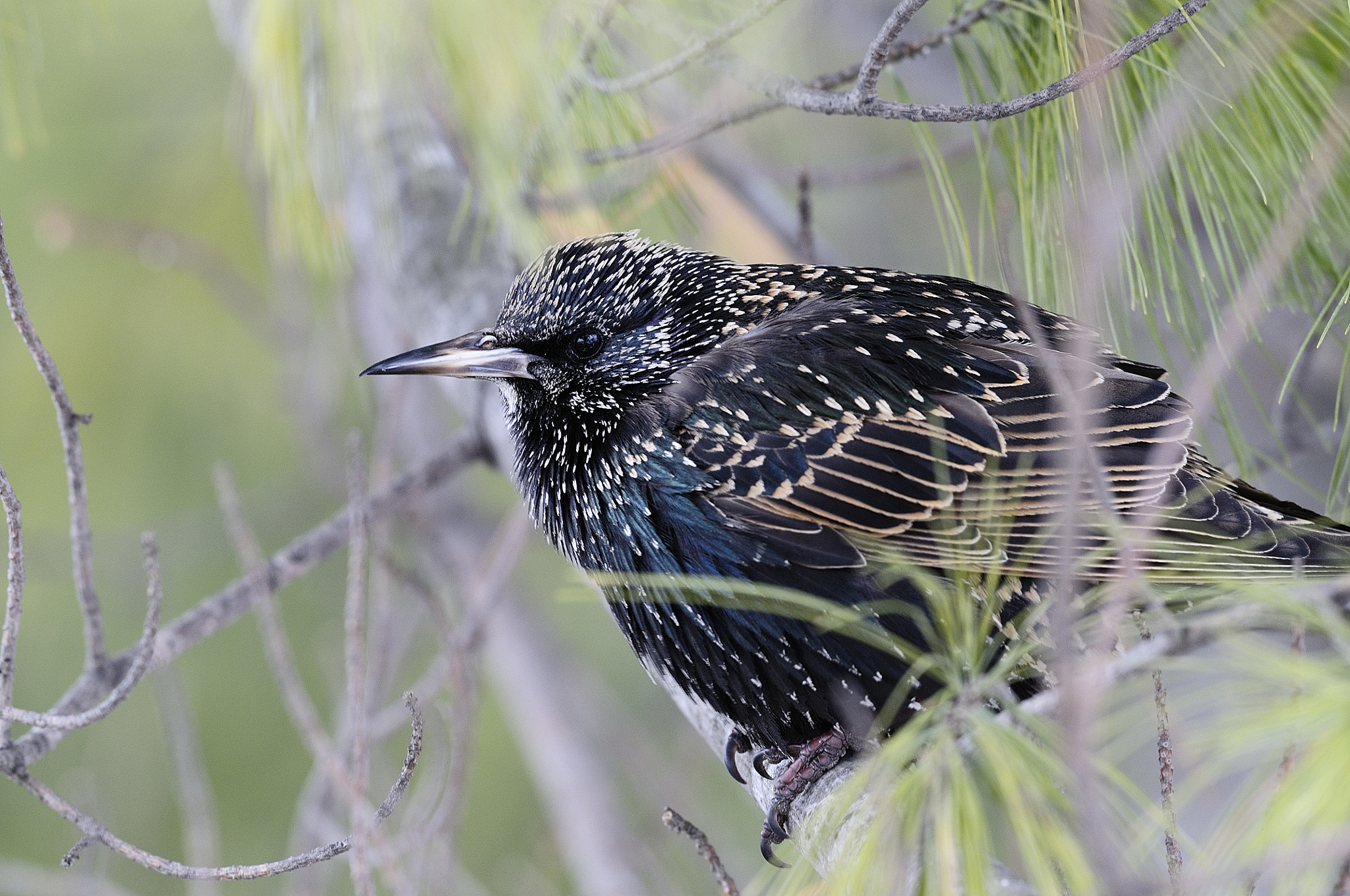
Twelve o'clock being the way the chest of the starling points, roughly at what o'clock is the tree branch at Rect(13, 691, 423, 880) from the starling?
The tree branch is roughly at 11 o'clock from the starling.

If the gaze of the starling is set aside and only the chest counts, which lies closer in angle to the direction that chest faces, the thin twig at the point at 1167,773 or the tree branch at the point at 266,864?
the tree branch

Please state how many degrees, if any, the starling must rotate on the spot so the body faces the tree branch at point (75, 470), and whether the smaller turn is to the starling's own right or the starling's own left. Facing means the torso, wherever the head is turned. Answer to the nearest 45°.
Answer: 0° — it already faces it

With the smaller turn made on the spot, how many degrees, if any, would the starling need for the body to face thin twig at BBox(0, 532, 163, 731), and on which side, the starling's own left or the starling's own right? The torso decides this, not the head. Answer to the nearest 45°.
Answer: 0° — it already faces it

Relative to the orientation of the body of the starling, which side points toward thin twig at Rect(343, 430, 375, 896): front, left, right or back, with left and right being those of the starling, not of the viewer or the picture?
front

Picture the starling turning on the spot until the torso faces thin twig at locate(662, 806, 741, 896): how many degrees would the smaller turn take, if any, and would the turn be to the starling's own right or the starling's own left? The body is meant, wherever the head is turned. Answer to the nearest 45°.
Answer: approximately 45° to the starling's own left

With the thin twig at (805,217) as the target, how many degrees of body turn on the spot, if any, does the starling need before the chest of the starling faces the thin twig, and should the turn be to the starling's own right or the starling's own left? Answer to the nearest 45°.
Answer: approximately 135° to the starling's own right

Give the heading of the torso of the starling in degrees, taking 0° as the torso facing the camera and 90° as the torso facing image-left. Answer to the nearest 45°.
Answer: approximately 90°
